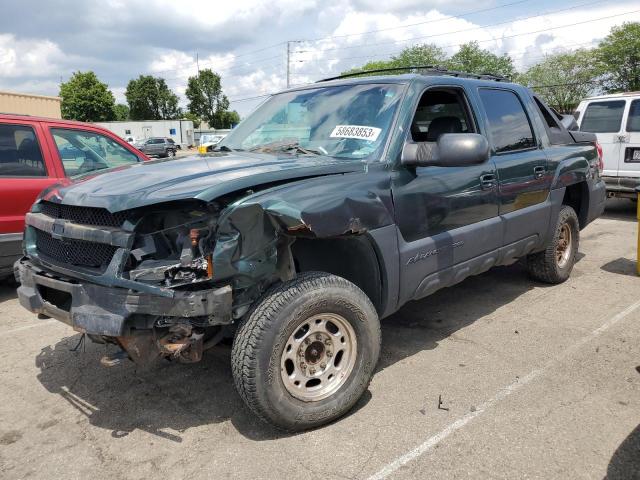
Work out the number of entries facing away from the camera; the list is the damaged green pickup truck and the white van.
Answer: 1

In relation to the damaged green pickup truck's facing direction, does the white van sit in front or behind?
behind

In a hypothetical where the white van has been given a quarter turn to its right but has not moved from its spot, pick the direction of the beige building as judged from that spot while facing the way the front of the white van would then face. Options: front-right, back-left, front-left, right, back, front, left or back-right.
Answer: back

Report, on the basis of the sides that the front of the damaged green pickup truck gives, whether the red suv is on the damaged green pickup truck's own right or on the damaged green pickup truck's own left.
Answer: on the damaged green pickup truck's own right

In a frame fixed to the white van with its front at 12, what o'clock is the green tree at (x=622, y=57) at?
The green tree is roughly at 12 o'clock from the white van.

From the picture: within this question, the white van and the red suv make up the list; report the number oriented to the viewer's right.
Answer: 1

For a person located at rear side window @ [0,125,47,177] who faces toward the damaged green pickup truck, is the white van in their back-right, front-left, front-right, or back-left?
front-left

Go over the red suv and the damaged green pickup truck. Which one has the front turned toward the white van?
the red suv

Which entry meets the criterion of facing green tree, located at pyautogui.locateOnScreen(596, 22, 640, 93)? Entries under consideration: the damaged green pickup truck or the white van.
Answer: the white van

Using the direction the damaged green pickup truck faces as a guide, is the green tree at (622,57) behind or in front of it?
behind

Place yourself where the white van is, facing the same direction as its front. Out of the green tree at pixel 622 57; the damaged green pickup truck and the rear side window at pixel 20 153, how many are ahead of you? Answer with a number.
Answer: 1

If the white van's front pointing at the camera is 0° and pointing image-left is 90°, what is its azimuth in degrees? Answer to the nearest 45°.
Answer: approximately 180°

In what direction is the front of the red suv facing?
to the viewer's right

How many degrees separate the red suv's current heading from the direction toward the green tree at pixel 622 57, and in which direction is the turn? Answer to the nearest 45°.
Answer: approximately 45° to its left

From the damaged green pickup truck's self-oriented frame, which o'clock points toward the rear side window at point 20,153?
The rear side window is roughly at 3 o'clock from the damaged green pickup truck.

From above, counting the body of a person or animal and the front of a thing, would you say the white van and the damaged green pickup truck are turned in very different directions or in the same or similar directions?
very different directions
